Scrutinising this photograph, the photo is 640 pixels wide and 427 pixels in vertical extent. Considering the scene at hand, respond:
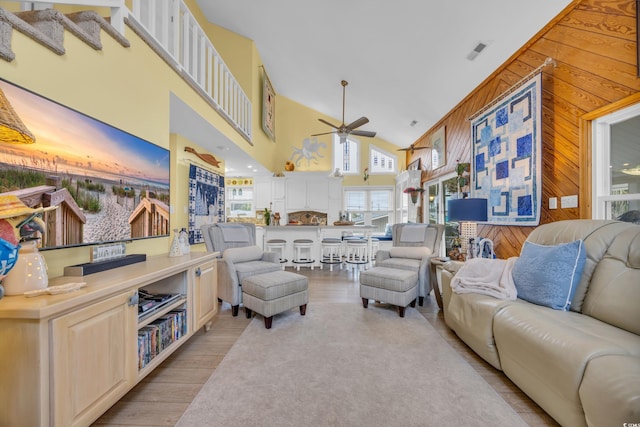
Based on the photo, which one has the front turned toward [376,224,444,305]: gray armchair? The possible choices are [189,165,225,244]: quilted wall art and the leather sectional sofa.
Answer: the quilted wall art

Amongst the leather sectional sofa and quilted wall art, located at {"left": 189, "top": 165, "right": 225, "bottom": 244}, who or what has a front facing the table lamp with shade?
the quilted wall art

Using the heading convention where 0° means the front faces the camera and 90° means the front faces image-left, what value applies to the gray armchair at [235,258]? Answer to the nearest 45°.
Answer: approximately 315°

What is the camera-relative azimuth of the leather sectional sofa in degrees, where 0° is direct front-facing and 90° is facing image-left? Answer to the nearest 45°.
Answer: approximately 45°

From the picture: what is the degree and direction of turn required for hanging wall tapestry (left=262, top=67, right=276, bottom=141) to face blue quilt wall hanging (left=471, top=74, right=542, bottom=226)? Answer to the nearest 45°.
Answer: approximately 45° to its right

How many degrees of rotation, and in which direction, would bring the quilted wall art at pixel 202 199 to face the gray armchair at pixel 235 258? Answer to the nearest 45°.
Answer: approximately 45° to its right

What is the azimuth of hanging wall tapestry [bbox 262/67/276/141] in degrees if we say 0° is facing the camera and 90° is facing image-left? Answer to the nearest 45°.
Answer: approximately 270°

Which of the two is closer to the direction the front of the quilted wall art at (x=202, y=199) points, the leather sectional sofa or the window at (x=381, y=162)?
the leather sectional sofa

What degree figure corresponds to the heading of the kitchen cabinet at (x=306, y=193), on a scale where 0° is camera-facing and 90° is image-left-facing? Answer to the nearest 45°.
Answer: approximately 0°

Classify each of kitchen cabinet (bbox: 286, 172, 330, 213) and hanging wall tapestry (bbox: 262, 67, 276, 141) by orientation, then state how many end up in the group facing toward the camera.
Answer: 1

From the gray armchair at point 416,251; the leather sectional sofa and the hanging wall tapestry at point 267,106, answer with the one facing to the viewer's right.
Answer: the hanging wall tapestry
